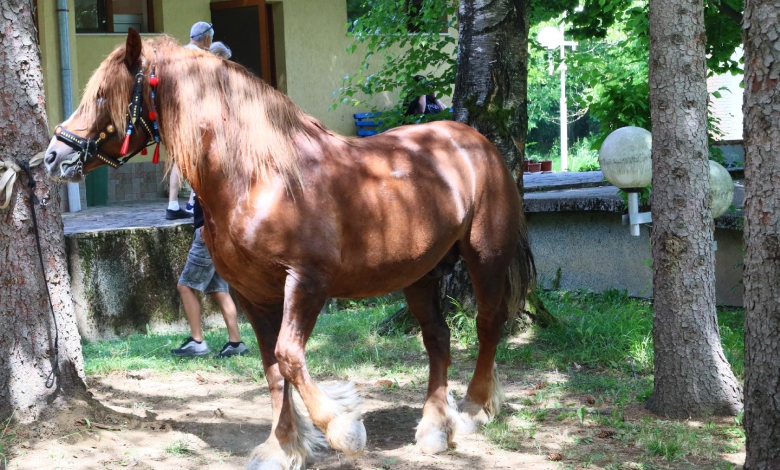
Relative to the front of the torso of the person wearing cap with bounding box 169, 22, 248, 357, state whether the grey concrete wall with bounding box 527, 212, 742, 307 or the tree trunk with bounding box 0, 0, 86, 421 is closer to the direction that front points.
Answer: the tree trunk

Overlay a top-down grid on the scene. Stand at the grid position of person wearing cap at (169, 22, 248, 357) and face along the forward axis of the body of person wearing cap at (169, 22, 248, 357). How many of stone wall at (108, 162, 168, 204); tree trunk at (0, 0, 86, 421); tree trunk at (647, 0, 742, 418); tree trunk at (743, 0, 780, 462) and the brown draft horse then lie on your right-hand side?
1

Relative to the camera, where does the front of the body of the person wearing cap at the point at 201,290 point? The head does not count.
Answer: to the viewer's left

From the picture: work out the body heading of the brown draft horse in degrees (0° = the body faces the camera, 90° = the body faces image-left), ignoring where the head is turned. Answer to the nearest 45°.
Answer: approximately 45°

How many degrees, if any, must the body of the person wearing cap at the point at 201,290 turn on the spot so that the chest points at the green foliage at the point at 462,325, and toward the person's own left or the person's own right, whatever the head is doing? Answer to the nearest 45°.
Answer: approximately 180°

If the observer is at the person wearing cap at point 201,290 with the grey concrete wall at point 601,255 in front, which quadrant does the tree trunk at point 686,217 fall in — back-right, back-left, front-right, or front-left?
front-right

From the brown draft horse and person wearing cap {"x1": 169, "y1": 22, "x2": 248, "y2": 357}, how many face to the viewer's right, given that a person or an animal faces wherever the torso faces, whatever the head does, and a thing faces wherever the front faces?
0

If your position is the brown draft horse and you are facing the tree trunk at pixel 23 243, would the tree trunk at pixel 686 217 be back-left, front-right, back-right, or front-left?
back-right

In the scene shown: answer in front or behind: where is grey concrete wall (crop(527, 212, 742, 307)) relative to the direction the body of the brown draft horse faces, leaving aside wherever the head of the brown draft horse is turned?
behind

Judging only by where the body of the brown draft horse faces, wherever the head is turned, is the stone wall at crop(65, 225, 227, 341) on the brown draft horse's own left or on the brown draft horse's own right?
on the brown draft horse's own right

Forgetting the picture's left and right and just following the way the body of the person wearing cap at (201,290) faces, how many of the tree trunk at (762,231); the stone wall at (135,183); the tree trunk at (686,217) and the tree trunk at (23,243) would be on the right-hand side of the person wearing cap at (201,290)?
1

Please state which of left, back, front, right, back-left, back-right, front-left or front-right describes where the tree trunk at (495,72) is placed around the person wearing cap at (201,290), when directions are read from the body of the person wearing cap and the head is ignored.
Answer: back

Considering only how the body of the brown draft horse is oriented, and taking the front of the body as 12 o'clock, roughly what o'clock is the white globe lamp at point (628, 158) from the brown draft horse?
The white globe lamp is roughly at 6 o'clock from the brown draft horse.

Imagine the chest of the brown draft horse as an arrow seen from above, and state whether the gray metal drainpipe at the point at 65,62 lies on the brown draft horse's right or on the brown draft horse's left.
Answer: on the brown draft horse's right
